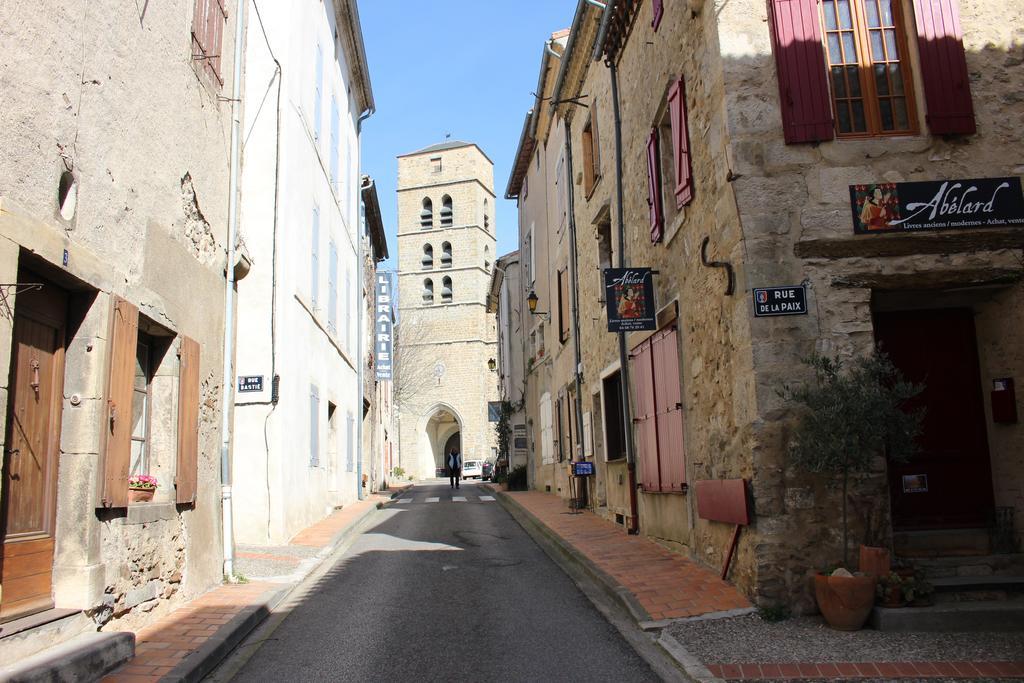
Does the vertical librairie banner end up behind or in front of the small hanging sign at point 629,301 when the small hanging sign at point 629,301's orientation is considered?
behind

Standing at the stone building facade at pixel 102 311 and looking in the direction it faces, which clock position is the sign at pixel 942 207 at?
The sign is roughly at 11 o'clock from the stone building facade.

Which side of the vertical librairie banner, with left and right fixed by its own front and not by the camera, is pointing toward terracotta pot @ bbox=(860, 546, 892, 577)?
front

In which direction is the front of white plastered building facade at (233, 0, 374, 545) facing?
to the viewer's right

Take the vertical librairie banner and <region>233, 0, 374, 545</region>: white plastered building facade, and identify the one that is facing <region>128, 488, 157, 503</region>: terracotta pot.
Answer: the vertical librairie banner

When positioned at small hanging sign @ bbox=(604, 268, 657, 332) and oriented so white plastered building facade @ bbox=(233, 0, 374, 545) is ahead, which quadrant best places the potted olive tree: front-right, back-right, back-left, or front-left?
back-left

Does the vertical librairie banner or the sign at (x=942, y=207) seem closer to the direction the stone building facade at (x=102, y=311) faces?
the sign

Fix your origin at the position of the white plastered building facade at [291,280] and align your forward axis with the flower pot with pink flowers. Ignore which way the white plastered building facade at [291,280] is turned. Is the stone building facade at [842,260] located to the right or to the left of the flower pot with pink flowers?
left

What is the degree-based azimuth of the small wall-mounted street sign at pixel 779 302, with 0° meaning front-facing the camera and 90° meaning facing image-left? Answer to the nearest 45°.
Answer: approximately 0°

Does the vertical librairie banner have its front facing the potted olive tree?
yes

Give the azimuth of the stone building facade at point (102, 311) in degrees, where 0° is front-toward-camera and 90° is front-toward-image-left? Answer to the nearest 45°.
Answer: approximately 315°
